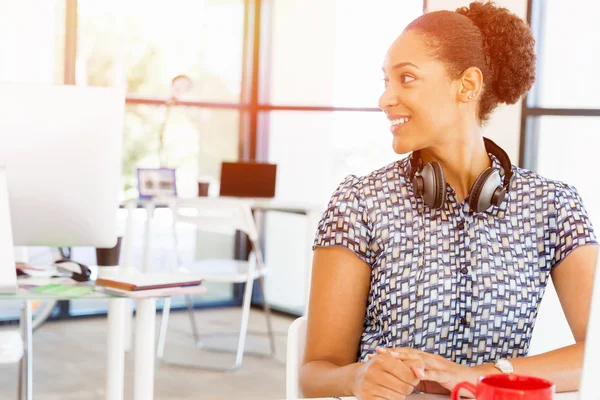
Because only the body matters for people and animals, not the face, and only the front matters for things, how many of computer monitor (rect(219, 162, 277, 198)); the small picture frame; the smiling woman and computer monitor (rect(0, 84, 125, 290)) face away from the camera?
1

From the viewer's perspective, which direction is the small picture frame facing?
toward the camera

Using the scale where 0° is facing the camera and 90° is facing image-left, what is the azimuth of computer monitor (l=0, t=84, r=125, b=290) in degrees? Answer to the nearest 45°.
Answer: approximately 180°

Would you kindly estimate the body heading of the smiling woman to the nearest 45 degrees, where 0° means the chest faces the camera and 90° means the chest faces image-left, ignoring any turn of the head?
approximately 0°

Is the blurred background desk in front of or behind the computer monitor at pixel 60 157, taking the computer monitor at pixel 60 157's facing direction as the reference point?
in front

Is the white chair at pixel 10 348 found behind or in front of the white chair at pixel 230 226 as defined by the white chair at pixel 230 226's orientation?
behind

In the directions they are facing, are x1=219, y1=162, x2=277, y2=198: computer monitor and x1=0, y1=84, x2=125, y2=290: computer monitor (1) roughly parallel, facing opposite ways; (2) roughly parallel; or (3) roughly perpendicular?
roughly parallel, facing opposite ways

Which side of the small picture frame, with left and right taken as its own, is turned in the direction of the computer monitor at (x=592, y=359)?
front

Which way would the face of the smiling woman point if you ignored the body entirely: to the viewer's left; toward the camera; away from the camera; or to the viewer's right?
to the viewer's left

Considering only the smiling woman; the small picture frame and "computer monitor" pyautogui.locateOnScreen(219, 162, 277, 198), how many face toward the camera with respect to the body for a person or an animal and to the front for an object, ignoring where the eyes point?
3

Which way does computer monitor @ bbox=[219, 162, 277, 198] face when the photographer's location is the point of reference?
facing the viewer

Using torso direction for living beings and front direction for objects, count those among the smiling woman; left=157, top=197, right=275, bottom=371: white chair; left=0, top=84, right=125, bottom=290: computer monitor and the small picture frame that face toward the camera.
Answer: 2

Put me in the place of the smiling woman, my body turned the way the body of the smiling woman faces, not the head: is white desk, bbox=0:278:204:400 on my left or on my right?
on my right

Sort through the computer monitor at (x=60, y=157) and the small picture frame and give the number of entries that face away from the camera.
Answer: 1
